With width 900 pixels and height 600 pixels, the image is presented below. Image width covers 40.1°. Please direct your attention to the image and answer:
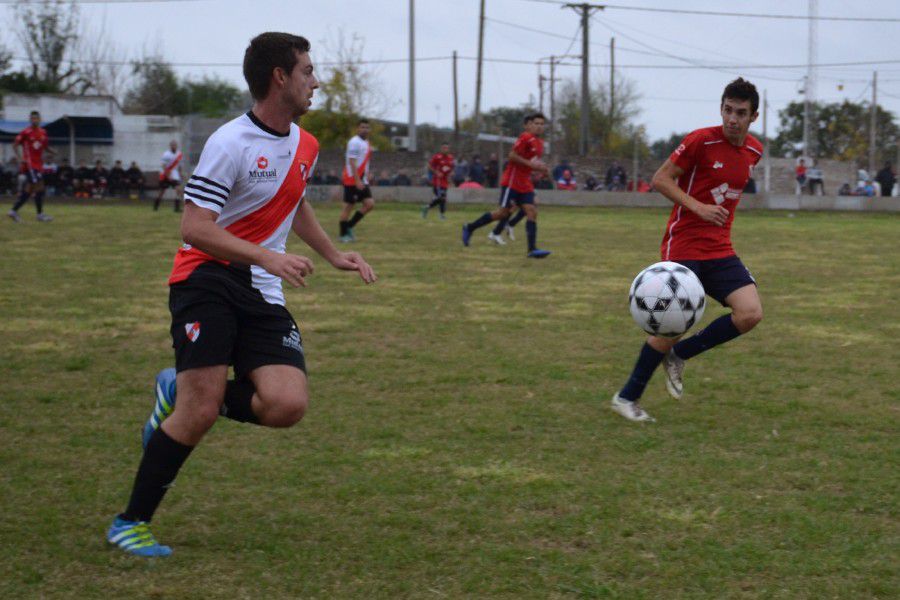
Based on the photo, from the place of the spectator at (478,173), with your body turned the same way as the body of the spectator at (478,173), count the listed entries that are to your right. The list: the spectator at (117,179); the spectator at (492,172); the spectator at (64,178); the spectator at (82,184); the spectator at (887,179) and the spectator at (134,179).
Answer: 4

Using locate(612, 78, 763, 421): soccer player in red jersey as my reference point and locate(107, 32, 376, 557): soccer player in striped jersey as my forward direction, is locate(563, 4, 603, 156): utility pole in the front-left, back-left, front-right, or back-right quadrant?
back-right

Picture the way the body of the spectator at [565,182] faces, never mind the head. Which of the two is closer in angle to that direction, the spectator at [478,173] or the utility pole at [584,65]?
the spectator

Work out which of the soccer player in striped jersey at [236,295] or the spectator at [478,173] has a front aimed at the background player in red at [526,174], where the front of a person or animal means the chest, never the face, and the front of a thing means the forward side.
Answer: the spectator

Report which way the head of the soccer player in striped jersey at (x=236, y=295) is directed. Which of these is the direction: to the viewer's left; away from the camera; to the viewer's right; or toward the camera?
to the viewer's right

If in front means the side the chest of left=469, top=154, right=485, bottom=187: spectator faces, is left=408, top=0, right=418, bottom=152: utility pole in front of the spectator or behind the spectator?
behind

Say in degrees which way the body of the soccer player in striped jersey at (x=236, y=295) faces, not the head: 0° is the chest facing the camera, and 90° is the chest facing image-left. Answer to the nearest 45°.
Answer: approximately 315°

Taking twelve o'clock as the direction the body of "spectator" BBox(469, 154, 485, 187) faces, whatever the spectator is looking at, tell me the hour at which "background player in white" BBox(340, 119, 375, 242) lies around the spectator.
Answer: The background player in white is roughly at 12 o'clock from the spectator.

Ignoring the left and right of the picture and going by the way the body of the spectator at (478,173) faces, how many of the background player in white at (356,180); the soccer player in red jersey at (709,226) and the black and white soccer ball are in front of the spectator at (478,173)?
3

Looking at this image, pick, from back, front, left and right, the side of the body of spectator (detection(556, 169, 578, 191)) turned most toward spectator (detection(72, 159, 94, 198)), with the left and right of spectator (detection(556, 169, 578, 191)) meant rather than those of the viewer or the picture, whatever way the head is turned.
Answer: right

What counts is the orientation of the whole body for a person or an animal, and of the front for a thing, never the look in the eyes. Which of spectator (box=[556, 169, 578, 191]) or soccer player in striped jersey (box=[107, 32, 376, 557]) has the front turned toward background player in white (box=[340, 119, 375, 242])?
the spectator

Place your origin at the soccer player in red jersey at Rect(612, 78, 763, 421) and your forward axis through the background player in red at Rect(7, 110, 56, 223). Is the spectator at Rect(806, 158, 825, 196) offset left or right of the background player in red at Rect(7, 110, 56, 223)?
right
